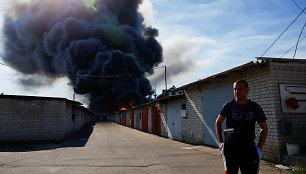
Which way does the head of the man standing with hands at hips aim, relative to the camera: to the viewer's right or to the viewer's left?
to the viewer's left

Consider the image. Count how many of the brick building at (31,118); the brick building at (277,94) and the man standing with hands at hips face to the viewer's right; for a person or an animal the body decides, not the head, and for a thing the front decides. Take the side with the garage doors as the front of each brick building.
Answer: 1

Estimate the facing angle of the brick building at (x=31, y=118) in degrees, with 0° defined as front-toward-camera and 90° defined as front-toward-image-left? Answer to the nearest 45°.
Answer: approximately 270°

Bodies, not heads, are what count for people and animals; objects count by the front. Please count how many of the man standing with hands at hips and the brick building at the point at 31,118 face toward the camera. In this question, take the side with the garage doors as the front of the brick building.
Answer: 1

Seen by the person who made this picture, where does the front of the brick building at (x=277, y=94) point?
facing the viewer and to the left of the viewer

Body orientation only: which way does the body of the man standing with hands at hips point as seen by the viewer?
toward the camera

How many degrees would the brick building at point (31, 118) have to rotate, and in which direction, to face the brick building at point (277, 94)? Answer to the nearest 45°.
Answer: approximately 45° to its right

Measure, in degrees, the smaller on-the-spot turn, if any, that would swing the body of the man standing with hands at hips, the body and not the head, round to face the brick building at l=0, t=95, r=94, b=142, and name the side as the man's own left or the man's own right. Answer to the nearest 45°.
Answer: approximately 135° to the man's own right

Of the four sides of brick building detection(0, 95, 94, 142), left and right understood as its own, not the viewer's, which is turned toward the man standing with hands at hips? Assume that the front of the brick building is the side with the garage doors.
right
